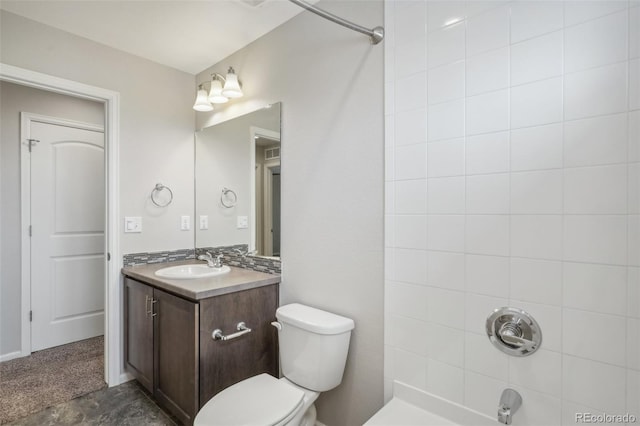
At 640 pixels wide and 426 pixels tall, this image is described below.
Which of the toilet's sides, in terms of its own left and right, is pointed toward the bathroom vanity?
right

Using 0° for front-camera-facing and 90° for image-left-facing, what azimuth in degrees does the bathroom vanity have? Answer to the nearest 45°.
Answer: approximately 45°

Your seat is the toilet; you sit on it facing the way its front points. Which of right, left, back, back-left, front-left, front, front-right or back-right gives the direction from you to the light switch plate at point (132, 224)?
right

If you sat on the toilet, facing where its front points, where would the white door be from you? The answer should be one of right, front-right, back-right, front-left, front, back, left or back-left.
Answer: right

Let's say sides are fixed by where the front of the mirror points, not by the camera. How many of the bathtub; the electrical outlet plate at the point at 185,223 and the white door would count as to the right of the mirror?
2

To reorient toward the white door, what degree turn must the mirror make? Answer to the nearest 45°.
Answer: approximately 90° to its right

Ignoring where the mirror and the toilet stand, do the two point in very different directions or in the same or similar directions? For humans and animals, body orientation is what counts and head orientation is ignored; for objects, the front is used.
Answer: same or similar directions

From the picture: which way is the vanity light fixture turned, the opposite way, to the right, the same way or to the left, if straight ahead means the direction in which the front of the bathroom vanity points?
the same way

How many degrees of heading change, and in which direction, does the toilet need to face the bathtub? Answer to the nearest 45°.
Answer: approximately 90° to its left

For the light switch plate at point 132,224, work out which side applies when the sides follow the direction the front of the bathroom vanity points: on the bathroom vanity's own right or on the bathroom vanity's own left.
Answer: on the bathroom vanity's own right

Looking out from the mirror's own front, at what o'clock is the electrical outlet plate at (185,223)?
The electrical outlet plate is roughly at 3 o'clock from the mirror.

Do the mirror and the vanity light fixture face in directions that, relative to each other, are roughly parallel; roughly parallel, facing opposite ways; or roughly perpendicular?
roughly parallel

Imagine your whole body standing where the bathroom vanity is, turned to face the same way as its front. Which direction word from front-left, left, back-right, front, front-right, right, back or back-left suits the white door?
right

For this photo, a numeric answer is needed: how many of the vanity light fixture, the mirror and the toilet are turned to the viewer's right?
0

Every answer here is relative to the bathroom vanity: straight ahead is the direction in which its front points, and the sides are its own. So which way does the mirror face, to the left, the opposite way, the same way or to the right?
the same way

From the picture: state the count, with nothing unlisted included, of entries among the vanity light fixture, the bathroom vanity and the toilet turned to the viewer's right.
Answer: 0

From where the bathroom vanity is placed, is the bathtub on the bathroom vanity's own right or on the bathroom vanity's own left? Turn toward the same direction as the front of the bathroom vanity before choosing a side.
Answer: on the bathroom vanity's own left
